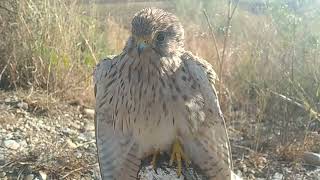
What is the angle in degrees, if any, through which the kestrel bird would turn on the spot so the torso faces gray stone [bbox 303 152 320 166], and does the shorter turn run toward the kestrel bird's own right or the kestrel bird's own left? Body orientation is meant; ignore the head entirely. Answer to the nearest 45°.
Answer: approximately 135° to the kestrel bird's own left

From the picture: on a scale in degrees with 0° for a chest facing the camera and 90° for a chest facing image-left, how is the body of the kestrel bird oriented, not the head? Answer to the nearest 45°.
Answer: approximately 0°
